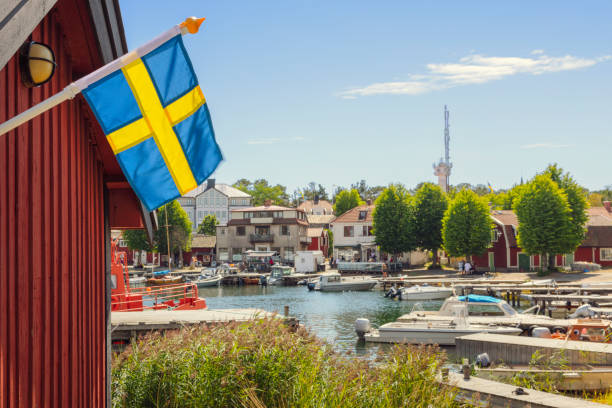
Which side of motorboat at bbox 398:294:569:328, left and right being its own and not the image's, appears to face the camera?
right

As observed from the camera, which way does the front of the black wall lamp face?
facing the viewer and to the right of the viewer

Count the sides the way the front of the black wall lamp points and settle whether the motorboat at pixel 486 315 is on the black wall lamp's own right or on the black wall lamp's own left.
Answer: on the black wall lamp's own left

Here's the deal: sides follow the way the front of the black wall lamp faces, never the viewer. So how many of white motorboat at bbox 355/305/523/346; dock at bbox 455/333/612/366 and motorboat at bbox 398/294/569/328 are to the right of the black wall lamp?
0

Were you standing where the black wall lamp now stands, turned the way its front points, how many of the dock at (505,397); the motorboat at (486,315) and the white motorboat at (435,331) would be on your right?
0

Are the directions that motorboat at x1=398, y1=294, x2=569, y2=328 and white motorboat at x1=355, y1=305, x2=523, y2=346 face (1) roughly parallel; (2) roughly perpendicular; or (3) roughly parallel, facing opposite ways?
roughly parallel

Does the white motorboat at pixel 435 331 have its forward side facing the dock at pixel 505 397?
no

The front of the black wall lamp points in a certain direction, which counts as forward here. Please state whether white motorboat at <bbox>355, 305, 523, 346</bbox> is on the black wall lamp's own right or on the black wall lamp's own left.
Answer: on the black wall lamp's own left
